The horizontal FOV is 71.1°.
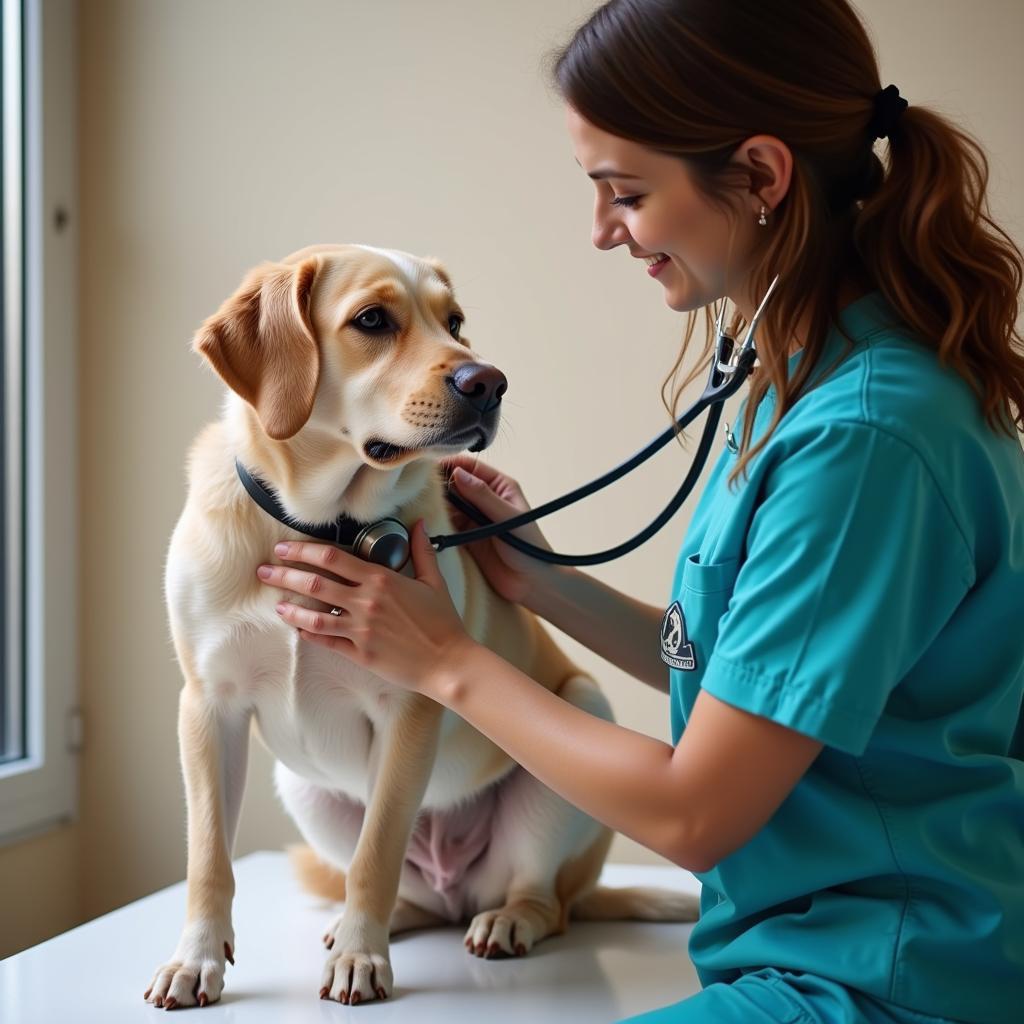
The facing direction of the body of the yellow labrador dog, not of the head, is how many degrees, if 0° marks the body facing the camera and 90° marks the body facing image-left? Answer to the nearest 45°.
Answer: approximately 45°

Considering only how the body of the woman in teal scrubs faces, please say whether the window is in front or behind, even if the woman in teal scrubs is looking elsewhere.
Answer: in front

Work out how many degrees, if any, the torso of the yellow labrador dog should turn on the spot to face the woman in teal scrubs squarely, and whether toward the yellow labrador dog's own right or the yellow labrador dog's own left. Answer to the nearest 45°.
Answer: approximately 90° to the yellow labrador dog's own left

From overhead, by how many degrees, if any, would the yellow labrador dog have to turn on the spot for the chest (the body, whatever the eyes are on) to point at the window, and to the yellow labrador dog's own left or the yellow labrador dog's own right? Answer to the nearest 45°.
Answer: approximately 90° to the yellow labrador dog's own right

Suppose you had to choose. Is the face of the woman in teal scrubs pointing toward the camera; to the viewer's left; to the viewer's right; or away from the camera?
to the viewer's left

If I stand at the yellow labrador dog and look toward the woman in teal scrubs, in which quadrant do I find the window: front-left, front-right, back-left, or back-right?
back-left

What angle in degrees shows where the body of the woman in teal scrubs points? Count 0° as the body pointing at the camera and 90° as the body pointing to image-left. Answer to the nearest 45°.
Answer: approximately 90°

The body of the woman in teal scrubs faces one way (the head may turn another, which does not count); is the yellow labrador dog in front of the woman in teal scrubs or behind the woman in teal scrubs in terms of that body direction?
in front
